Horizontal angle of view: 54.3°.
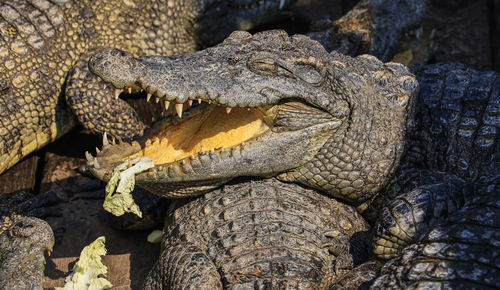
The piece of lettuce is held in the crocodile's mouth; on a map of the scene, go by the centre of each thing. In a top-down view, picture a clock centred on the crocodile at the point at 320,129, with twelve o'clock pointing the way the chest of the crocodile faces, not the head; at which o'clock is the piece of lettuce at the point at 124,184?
The piece of lettuce is roughly at 12 o'clock from the crocodile.

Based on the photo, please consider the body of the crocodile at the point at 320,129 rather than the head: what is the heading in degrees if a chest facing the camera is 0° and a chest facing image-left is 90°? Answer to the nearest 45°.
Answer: approximately 90°

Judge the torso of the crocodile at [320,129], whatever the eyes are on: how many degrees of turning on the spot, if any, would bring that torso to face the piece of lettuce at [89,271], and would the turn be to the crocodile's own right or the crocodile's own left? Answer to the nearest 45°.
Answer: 0° — it already faces it
